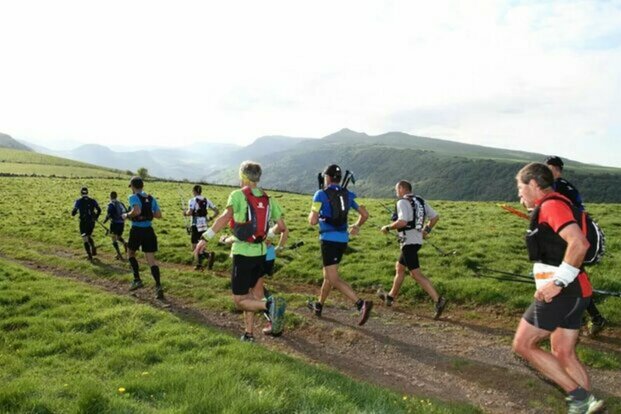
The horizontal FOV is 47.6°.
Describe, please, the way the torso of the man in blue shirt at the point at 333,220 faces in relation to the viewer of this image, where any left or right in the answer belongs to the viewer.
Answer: facing away from the viewer and to the left of the viewer

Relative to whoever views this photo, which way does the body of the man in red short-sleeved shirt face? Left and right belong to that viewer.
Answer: facing to the left of the viewer

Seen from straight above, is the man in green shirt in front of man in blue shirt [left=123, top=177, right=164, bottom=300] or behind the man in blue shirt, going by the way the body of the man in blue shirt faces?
behind

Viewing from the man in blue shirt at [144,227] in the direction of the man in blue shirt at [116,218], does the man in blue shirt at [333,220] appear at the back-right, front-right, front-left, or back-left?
back-right

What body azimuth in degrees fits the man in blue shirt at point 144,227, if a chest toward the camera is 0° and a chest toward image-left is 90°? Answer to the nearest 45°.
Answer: approximately 135°

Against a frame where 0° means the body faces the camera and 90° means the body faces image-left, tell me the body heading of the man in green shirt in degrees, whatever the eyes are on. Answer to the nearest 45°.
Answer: approximately 135°

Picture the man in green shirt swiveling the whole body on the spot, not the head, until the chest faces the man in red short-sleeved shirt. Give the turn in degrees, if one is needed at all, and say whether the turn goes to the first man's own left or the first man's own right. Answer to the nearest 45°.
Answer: approximately 180°

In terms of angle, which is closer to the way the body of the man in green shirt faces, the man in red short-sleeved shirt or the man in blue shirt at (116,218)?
the man in blue shirt

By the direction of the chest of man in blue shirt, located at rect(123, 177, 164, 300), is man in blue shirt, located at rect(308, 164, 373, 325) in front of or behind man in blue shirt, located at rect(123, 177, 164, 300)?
behind
